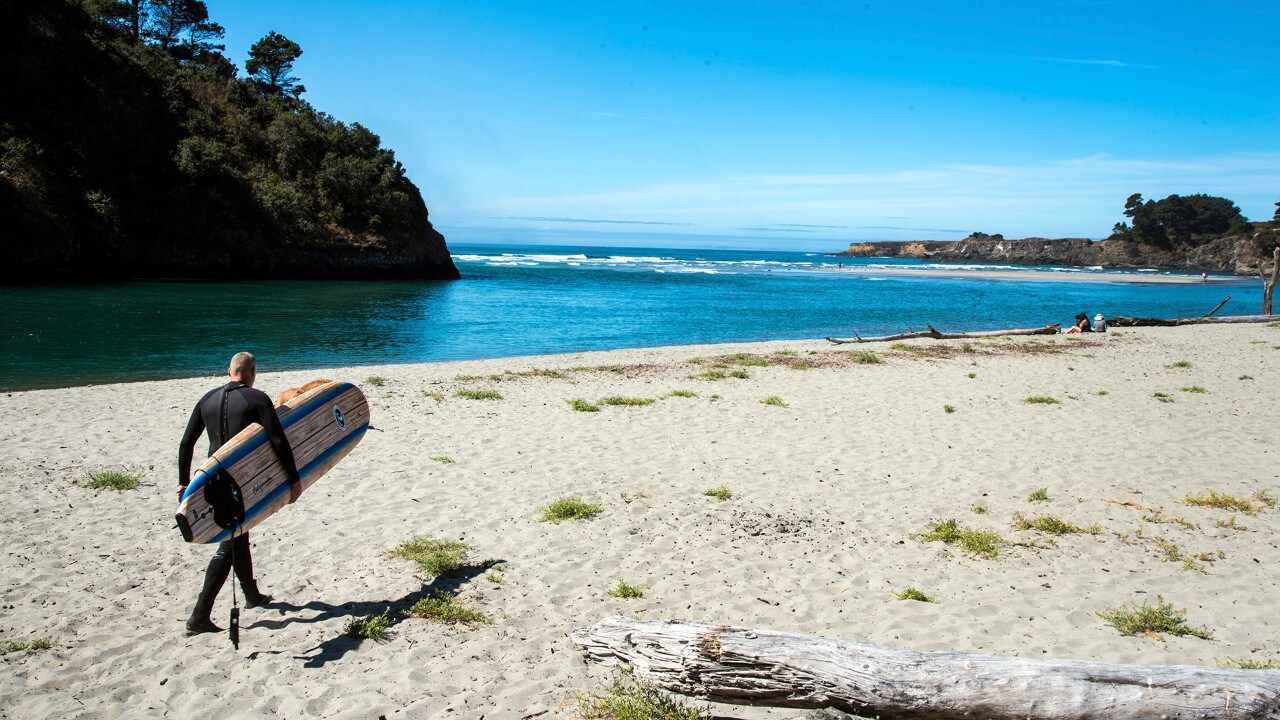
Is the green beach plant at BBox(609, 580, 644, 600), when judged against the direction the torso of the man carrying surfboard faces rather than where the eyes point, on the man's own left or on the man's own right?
on the man's own right

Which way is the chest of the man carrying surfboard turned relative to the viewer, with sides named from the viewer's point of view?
facing away from the viewer and to the right of the viewer

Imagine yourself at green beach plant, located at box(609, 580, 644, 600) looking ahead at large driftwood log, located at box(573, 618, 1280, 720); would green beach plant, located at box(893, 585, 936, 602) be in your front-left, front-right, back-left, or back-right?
front-left

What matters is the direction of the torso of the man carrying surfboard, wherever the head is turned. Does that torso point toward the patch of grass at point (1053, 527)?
no

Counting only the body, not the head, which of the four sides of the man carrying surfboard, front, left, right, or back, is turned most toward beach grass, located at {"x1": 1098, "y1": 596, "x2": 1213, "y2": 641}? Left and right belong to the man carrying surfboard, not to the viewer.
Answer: right

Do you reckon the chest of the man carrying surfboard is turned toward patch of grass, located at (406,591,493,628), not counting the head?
no

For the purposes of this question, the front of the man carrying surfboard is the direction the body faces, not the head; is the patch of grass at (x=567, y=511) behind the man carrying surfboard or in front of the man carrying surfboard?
in front

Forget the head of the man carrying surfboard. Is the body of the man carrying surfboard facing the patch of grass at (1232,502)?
no

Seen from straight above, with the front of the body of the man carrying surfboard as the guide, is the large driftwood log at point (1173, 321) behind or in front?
in front

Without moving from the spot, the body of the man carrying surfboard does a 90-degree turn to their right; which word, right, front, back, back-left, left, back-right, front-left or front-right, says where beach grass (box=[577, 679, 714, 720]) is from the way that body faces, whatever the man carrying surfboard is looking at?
front

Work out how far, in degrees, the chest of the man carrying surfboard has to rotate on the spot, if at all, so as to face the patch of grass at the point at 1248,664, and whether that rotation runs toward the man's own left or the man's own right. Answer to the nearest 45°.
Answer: approximately 90° to the man's own right

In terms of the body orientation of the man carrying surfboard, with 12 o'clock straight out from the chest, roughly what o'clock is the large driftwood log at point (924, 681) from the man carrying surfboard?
The large driftwood log is roughly at 3 o'clock from the man carrying surfboard.

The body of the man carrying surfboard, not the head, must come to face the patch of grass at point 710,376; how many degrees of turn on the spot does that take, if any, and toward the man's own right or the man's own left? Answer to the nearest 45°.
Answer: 0° — they already face it

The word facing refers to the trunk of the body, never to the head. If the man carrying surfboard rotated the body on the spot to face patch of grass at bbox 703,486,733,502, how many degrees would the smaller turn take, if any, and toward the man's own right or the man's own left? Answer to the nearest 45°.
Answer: approximately 45° to the man's own right
